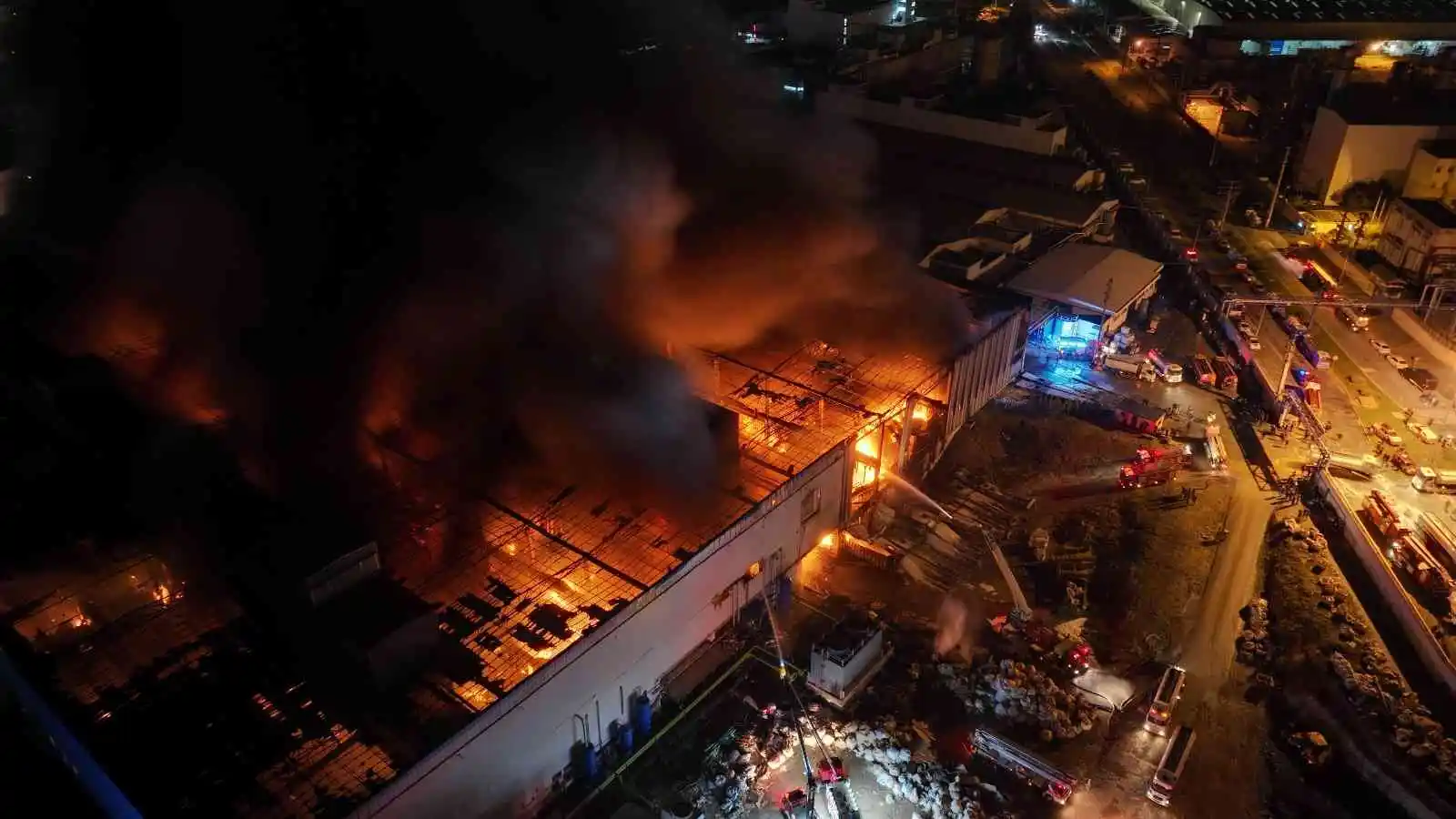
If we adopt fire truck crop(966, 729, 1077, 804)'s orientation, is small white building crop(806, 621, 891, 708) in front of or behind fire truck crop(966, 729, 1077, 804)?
behind

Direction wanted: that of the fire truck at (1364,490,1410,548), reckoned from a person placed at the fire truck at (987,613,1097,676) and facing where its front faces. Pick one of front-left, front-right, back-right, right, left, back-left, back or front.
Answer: left

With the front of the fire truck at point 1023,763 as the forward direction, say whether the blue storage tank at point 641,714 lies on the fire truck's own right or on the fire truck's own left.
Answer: on the fire truck's own right

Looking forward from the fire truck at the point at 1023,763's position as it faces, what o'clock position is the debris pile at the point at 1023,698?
The debris pile is roughly at 7 o'clock from the fire truck.

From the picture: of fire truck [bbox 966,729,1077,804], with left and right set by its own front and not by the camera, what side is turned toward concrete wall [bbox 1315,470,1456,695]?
left

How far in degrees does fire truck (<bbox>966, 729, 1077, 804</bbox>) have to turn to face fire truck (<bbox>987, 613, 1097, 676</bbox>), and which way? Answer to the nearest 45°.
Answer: approximately 135° to its left

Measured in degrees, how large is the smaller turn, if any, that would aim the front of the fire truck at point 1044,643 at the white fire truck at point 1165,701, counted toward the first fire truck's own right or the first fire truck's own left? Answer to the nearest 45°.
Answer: approximately 45° to the first fire truck's own left

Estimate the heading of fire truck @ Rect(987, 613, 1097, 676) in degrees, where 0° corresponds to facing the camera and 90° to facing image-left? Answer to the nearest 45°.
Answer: approximately 315°

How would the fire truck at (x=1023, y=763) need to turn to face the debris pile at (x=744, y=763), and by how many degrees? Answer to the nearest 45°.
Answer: approximately 90° to its right

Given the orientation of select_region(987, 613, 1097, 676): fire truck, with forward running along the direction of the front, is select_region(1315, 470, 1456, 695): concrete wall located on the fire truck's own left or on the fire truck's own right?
on the fire truck's own left

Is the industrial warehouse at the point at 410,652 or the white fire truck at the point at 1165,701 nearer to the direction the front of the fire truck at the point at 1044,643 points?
the white fire truck

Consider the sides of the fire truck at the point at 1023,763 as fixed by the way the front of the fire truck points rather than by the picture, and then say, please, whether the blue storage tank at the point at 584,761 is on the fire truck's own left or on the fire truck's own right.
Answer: on the fire truck's own right

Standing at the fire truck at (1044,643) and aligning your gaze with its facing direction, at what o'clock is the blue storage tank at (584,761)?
The blue storage tank is roughly at 3 o'clock from the fire truck.

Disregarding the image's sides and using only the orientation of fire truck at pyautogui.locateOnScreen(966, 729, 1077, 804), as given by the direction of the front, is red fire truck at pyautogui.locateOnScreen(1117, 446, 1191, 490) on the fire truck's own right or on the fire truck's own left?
on the fire truck's own left

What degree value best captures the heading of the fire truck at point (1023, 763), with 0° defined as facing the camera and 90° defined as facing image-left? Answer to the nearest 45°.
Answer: approximately 315°
